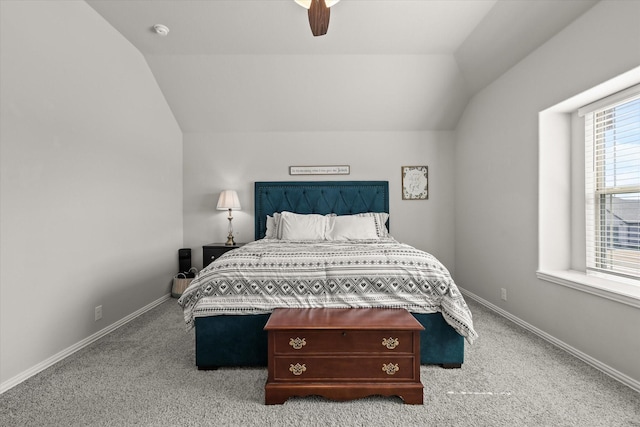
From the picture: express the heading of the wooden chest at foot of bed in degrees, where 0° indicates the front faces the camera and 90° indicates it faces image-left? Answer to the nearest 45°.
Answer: approximately 0°

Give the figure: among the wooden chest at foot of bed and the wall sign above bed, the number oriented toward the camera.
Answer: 2

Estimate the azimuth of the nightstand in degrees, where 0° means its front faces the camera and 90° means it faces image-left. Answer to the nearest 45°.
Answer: approximately 0°

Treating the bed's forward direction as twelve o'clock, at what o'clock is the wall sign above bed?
The wall sign above bed is roughly at 6 o'clock from the bed.

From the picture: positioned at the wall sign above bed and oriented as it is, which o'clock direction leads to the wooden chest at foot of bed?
The wooden chest at foot of bed is roughly at 12 o'clock from the wall sign above bed.

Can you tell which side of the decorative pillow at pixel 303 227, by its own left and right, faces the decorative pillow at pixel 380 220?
left

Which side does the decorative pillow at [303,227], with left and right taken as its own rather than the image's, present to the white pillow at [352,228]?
left

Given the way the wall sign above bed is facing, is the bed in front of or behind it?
in front
